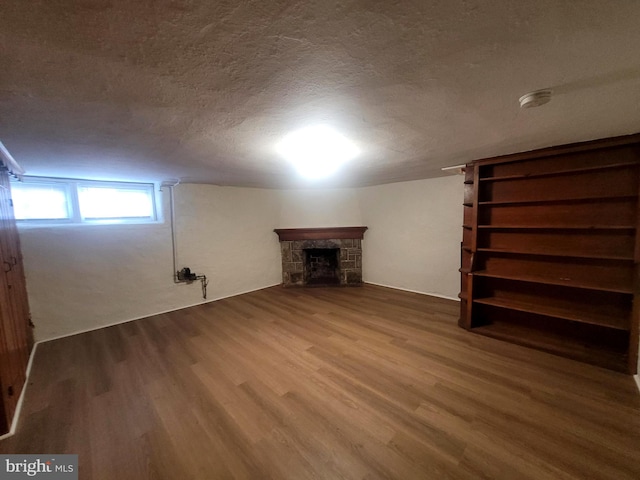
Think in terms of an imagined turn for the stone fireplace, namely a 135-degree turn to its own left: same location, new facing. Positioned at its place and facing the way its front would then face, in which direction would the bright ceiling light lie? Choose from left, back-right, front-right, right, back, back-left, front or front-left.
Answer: back-right

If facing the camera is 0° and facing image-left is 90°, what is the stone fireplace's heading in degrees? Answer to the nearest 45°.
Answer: approximately 0°

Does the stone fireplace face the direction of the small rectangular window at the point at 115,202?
no

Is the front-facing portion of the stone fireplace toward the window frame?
no

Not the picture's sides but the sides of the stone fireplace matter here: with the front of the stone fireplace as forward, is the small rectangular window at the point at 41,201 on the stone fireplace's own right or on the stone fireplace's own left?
on the stone fireplace's own right
